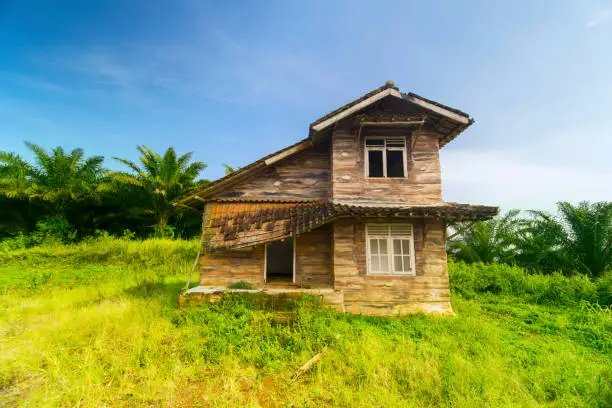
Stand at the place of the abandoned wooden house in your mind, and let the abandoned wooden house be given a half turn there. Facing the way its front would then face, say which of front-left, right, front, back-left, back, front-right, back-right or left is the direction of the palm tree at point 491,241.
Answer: front-right

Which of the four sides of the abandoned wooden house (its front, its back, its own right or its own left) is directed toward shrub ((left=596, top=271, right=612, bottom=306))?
left

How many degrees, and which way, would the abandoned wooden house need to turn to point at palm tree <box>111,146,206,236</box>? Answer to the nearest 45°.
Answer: approximately 135° to its right

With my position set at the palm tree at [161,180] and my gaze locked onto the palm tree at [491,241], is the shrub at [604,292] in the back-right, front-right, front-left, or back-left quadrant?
front-right

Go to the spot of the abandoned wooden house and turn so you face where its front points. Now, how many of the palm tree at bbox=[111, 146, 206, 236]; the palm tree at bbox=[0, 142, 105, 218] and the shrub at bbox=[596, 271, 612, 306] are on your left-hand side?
1

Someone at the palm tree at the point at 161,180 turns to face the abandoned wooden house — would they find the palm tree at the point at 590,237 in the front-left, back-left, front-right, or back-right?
front-left

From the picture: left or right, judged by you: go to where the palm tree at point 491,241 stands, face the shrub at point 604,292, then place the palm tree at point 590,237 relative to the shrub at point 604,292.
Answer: left

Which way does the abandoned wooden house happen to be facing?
toward the camera

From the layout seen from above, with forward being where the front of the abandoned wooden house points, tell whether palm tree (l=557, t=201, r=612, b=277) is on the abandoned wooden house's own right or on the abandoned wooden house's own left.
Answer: on the abandoned wooden house's own left

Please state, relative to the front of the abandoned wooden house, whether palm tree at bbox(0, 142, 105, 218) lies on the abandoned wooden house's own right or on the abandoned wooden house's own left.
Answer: on the abandoned wooden house's own right

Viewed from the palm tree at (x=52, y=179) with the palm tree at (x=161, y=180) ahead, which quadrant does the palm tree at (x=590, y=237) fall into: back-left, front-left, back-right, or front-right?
front-right
